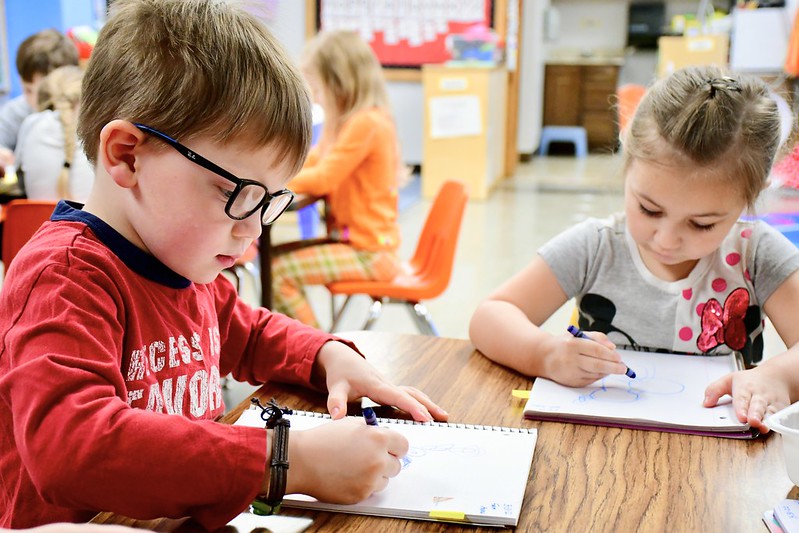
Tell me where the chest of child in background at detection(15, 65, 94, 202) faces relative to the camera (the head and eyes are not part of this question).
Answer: away from the camera

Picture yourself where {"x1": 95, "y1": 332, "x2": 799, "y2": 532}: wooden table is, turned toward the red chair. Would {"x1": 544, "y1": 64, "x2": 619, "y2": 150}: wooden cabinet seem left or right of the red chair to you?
right

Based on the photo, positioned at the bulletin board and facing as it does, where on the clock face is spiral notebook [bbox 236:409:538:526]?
The spiral notebook is roughly at 12 o'clock from the bulletin board.

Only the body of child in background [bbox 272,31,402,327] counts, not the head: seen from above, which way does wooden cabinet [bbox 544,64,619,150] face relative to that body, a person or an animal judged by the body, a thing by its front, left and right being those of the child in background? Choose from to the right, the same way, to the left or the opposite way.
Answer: to the left

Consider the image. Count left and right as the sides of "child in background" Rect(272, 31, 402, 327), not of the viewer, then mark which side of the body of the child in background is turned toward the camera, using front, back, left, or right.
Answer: left

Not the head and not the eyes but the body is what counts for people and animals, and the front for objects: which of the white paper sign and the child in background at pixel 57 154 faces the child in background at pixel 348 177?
the white paper sign

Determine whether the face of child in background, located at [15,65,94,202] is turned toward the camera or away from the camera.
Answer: away from the camera

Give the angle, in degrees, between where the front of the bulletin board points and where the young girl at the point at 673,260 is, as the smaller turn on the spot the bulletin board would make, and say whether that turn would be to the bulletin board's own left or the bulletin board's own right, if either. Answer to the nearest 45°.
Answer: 0° — it already faces them

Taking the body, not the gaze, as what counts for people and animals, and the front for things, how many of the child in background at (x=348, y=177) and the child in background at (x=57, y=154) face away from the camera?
1
